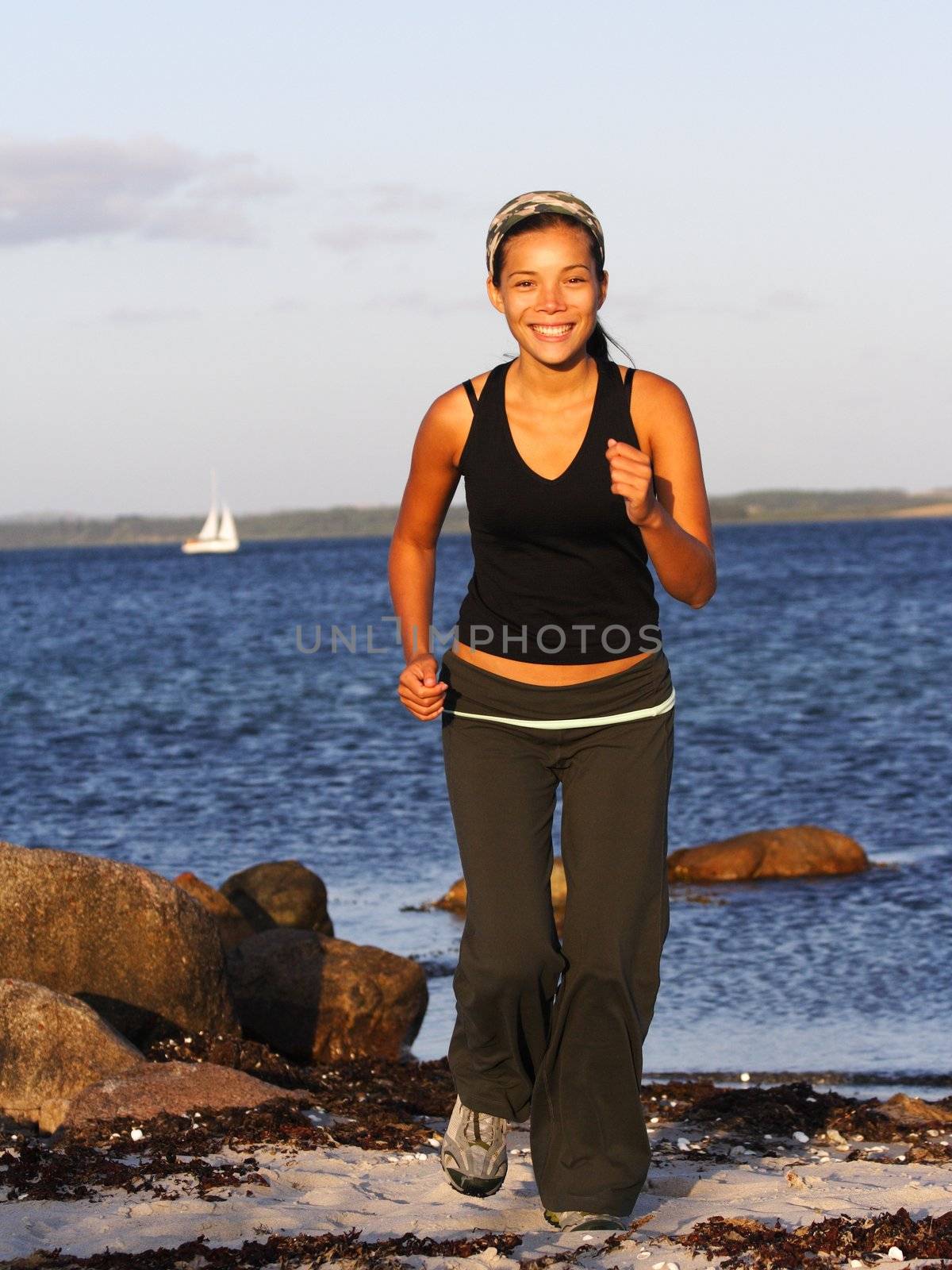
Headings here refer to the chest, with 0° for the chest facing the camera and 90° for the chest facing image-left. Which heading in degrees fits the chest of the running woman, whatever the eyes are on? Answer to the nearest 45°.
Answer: approximately 0°

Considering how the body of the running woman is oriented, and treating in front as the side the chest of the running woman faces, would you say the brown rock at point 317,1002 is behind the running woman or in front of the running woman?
behind

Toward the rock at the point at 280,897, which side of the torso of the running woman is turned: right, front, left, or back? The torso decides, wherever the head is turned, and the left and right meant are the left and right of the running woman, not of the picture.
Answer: back

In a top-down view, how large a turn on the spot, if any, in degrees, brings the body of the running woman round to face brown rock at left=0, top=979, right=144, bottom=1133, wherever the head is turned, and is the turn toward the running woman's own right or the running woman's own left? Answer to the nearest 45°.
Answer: approximately 135° to the running woman's own right

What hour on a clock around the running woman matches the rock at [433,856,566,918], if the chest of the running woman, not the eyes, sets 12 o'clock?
The rock is roughly at 6 o'clock from the running woman.

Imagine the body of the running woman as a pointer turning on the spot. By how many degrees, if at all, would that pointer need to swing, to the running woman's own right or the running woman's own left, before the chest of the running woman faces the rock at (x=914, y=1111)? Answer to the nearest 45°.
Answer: approximately 135° to the running woman's own left

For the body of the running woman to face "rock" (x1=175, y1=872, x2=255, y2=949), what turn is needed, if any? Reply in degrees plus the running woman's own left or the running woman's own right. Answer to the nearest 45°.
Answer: approximately 180°

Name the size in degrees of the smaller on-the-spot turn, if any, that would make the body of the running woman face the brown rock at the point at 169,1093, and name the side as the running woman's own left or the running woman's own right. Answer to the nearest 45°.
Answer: approximately 135° to the running woman's own right
